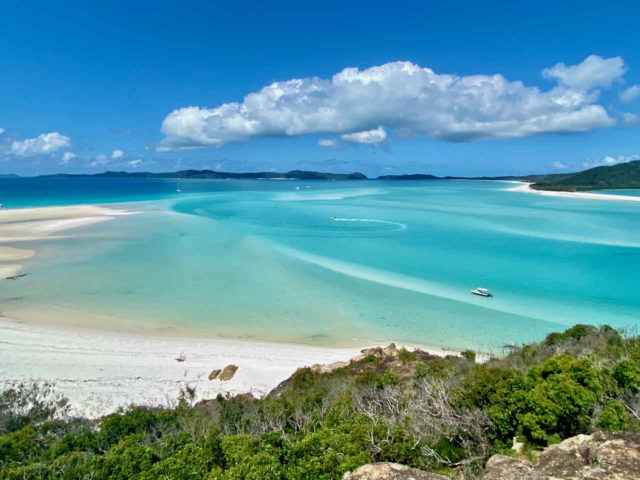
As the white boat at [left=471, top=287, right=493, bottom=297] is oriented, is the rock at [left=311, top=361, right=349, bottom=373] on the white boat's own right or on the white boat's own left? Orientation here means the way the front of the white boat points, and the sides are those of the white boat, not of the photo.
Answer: on the white boat's own left

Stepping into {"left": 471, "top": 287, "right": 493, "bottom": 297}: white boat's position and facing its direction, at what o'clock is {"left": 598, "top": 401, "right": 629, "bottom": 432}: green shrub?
The green shrub is roughly at 9 o'clock from the white boat.

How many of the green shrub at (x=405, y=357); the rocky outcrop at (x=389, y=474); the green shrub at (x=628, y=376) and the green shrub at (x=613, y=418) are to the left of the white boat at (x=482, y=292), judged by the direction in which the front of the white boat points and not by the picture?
4

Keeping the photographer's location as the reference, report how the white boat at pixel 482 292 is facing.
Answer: facing to the left of the viewer

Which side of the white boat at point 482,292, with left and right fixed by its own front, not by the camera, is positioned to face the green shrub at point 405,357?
left

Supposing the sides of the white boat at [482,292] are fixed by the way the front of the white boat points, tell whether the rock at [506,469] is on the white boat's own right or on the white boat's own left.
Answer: on the white boat's own left
